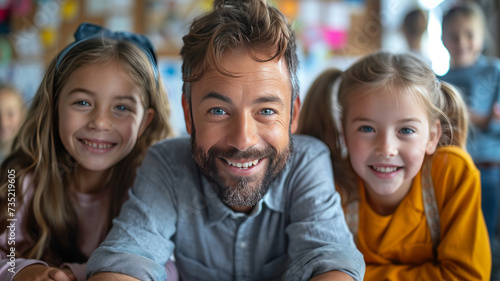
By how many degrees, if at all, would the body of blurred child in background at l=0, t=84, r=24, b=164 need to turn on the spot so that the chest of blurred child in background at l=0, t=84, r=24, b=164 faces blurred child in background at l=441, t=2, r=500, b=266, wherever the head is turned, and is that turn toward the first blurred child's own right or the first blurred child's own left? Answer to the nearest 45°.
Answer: approximately 45° to the first blurred child's own left

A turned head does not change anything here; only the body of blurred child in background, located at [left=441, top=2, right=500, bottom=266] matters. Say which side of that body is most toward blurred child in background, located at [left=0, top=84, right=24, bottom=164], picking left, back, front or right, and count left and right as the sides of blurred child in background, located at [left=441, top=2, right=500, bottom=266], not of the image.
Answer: right

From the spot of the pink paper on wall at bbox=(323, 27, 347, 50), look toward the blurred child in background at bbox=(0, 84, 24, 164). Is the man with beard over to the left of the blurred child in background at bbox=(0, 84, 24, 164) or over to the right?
left

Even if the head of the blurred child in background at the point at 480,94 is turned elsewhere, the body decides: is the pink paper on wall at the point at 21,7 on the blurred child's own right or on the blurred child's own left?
on the blurred child's own right

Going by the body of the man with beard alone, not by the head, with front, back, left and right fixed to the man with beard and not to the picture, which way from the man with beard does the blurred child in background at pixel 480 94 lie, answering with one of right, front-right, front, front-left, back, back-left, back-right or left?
back-left

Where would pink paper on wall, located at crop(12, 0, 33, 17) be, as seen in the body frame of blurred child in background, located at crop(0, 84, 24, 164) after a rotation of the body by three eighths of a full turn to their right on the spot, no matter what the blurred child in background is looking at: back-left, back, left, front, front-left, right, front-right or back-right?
front-right

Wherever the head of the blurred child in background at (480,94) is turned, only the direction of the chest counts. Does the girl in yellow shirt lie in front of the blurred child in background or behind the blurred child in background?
in front
